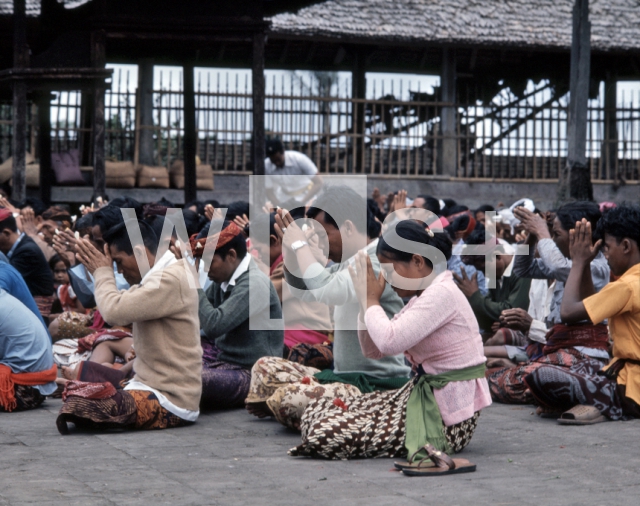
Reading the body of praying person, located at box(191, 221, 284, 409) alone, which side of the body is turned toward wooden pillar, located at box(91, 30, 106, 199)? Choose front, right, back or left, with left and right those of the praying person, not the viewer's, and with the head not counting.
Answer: right

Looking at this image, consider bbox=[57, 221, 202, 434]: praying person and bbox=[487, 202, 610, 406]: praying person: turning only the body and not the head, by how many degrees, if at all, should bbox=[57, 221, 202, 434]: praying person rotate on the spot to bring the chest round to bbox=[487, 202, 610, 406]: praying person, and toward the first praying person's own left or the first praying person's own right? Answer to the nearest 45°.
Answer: approximately 180°

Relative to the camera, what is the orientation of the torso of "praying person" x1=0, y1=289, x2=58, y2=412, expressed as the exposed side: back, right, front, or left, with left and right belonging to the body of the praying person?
left

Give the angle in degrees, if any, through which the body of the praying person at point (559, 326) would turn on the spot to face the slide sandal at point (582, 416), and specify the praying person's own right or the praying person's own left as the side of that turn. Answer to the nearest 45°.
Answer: approximately 90° to the praying person's own left

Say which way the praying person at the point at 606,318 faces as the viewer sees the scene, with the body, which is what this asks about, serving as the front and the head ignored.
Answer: to the viewer's left

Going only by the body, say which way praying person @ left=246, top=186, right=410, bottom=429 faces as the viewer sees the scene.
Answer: to the viewer's left

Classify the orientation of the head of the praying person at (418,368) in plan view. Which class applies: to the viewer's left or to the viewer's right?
to the viewer's left

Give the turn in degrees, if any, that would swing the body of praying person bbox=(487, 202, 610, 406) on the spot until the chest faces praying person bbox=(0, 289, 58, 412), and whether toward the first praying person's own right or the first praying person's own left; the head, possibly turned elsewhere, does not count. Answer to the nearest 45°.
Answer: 0° — they already face them

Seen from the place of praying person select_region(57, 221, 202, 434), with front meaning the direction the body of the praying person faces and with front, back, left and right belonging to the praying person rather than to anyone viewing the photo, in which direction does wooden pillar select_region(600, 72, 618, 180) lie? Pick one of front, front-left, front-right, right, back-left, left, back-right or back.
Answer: back-right

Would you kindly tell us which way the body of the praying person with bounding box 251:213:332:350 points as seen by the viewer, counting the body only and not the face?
to the viewer's left

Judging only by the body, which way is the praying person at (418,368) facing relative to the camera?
to the viewer's left

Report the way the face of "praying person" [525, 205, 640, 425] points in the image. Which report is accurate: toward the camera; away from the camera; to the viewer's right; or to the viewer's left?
to the viewer's left

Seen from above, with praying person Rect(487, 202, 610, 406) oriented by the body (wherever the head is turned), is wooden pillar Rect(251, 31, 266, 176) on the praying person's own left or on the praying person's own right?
on the praying person's own right

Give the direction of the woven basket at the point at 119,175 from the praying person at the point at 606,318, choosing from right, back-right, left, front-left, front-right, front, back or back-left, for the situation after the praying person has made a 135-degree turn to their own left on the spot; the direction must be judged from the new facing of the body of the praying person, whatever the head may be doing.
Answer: back

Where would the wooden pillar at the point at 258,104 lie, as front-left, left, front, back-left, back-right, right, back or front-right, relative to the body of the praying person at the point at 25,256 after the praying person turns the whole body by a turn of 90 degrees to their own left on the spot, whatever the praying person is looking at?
back-left

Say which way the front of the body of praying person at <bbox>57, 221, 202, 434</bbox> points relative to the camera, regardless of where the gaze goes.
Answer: to the viewer's left

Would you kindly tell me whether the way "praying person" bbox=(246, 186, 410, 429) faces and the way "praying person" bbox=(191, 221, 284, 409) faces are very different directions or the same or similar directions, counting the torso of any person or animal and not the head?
same or similar directions

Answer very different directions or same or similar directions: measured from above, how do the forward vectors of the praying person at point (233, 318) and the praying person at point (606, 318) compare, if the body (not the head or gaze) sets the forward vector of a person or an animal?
same or similar directions

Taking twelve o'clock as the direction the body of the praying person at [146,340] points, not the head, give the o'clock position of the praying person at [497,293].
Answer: the praying person at [497,293] is roughly at 5 o'clock from the praying person at [146,340].

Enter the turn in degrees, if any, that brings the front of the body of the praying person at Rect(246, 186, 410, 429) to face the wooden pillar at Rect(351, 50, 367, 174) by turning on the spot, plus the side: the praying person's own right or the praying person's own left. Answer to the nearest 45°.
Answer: approximately 90° to the praying person's own right

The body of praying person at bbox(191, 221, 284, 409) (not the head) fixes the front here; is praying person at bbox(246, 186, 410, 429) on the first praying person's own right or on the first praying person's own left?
on the first praying person's own left
